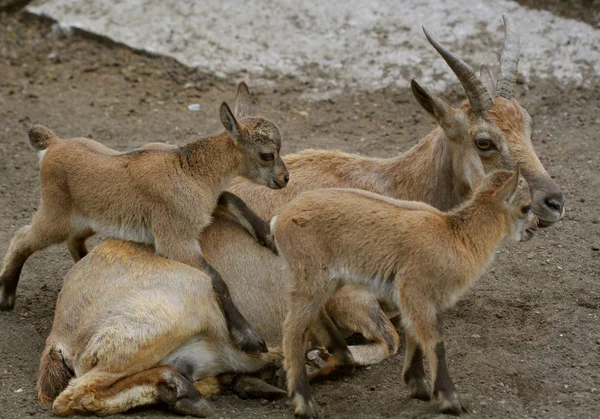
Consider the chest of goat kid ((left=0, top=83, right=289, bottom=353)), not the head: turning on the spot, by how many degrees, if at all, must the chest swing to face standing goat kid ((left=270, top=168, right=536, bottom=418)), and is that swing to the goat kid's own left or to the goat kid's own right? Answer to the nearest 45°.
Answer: approximately 45° to the goat kid's own right

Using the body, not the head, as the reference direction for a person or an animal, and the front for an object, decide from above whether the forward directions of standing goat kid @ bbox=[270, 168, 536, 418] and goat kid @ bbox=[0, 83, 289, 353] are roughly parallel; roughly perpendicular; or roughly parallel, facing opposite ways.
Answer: roughly parallel

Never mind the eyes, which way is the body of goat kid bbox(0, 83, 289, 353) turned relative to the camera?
to the viewer's right

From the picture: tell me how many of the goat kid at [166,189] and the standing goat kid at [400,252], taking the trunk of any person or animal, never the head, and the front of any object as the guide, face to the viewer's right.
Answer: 2

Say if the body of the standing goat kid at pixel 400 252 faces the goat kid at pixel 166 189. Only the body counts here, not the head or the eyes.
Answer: no

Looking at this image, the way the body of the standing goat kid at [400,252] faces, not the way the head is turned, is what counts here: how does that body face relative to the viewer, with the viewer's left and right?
facing to the right of the viewer

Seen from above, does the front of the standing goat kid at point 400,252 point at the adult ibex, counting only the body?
no
